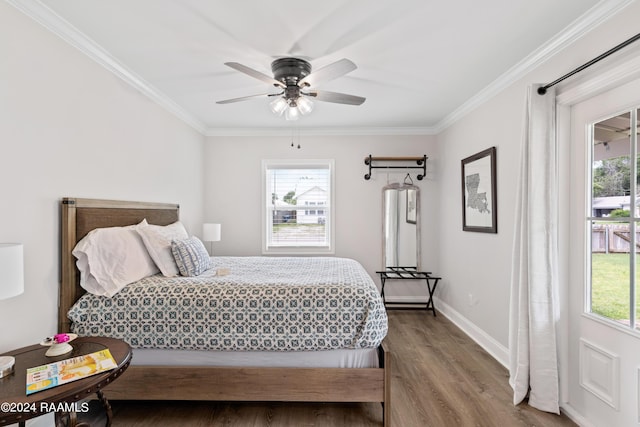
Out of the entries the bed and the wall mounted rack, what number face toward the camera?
1

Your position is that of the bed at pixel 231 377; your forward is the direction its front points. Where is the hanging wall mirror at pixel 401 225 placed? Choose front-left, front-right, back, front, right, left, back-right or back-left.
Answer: front-left

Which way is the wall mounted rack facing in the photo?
toward the camera

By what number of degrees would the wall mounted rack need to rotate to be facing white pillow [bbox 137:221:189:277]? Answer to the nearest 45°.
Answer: approximately 45° to its right

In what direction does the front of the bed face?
to the viewer's right

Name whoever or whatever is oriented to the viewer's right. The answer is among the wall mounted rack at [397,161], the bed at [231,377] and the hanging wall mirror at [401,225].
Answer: the bed

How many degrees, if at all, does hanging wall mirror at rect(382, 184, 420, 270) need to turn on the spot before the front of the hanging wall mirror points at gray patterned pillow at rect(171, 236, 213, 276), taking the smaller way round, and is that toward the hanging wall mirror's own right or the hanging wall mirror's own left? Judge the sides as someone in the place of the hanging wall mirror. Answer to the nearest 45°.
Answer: approximately 45° to the hanging wall mirror's own right

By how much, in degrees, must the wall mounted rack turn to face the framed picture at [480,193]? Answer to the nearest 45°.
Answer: approximately 45° to its left

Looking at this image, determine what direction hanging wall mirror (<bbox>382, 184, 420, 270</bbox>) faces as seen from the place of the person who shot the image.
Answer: facing the viewer

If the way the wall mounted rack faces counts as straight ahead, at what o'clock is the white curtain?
The white curtain is roughly at 11 o'clock from the wall mounted rack.

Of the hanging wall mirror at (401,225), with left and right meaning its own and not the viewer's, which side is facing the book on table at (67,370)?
front

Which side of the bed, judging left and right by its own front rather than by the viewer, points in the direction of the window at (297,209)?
left

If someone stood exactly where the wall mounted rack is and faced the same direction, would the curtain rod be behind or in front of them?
in front

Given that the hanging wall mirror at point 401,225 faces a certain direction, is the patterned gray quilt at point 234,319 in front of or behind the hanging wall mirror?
in front

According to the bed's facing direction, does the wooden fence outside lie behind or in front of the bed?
in front
